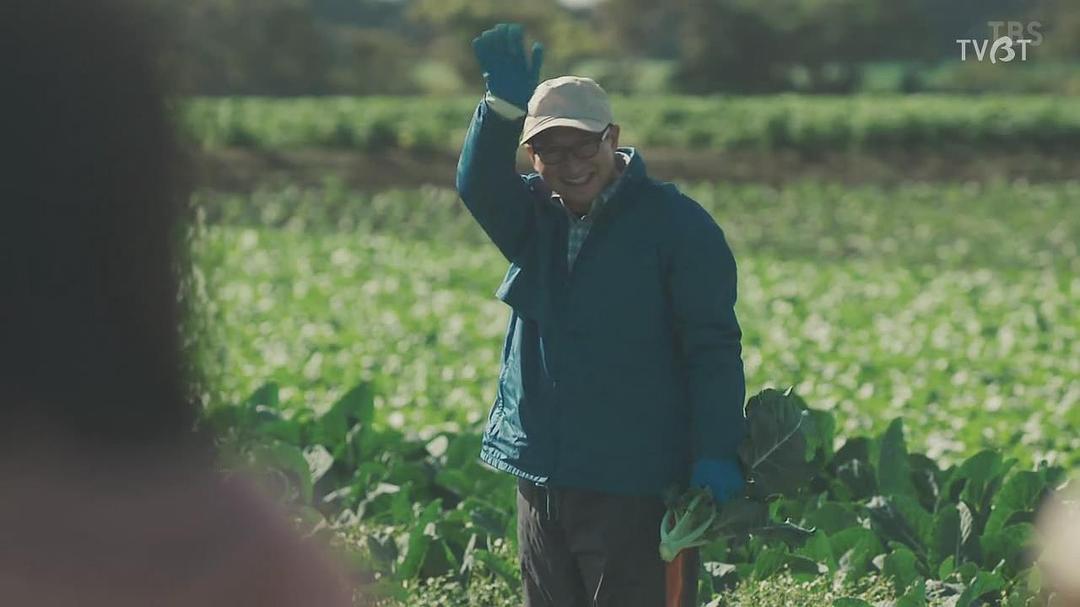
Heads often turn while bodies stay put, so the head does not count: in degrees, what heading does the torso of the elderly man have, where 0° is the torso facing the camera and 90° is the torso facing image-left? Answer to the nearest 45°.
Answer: approximately 45°

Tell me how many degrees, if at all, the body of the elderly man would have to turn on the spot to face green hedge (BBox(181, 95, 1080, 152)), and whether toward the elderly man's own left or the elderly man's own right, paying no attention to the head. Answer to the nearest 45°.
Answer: approximately 135° to the elderly man's own right

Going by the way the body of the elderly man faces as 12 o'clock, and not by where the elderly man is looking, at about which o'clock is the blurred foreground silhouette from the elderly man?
The blurred foreground silhouette is roughly at 11 o'clock from the elderly man.

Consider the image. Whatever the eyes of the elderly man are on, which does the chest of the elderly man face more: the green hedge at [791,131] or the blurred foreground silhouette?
the blurred foreground silhouette
